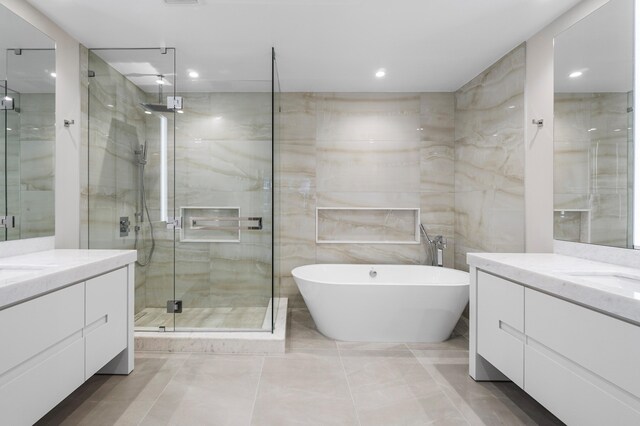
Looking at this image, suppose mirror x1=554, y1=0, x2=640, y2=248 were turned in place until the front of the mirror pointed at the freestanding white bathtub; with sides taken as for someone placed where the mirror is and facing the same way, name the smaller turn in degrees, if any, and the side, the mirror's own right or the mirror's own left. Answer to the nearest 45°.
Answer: approximately 45° to the mirror's own right

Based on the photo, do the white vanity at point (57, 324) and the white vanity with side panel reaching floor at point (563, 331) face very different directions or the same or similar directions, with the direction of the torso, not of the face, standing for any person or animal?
very different directions

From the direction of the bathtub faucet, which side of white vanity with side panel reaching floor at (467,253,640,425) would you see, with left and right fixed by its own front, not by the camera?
right

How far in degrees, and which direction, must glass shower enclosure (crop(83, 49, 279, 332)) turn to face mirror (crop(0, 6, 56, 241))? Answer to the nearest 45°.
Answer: approximately 45° to its right

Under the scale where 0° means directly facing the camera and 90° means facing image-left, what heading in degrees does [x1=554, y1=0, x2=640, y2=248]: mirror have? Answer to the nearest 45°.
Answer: approximately 45°

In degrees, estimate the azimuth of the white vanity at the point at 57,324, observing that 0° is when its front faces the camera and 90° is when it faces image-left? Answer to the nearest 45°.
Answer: approximately 315°

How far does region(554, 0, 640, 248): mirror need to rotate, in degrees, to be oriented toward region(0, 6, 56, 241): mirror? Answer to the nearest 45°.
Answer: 0° — it already faces it

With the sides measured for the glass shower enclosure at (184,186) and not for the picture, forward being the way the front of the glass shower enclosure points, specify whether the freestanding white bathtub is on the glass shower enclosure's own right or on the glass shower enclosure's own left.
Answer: on the glass shower enclosure's own left

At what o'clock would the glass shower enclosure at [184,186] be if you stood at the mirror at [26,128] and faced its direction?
The glass shower enclosure is roughly at 10 o'clock from the mirror.

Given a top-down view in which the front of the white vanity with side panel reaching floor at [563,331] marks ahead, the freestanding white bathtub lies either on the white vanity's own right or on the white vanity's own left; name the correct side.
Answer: on the white vanity's own right

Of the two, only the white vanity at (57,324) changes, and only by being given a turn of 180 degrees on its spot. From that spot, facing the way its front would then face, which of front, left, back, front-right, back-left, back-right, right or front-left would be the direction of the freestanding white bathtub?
back-right
